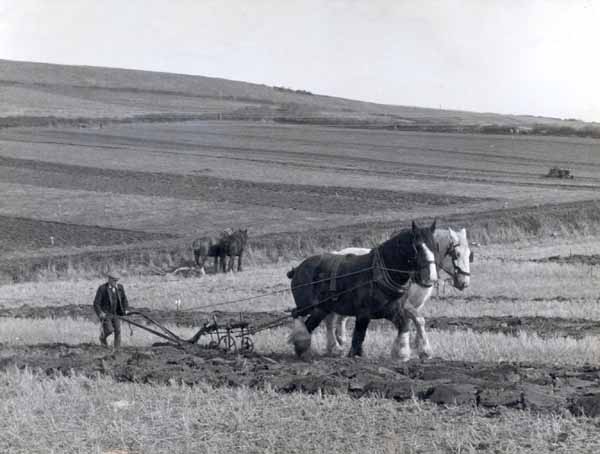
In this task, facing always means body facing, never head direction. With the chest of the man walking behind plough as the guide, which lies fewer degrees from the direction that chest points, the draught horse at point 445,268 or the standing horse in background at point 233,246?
the draught horse

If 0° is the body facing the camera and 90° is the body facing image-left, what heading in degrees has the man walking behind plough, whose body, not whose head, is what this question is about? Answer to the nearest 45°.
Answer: approximately 315°

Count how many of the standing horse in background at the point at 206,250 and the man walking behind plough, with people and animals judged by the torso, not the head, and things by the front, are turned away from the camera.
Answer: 0

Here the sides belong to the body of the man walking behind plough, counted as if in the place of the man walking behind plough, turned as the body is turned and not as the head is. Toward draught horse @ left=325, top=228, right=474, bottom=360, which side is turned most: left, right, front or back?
front

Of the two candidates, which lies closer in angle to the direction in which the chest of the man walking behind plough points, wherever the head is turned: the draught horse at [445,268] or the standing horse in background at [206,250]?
the draught horse

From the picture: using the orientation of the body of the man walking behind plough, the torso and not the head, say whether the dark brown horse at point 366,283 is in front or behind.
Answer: in front
